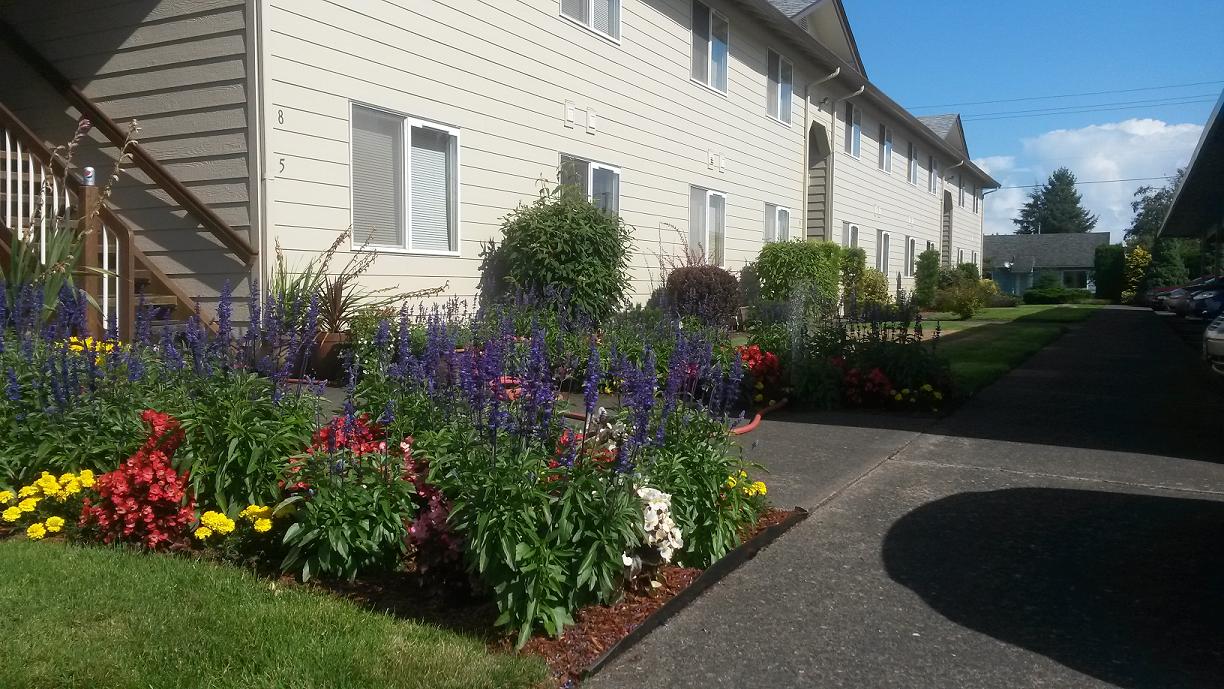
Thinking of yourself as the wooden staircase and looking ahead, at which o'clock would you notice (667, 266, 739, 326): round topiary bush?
The round topiary bush is roughly at 10 o'clock from the wooden staircase.

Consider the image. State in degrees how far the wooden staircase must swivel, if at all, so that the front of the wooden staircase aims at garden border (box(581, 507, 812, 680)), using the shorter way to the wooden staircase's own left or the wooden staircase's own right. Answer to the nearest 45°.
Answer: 0° — it already faces it

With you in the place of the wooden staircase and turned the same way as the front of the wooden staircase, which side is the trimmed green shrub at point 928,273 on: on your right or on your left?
on your left

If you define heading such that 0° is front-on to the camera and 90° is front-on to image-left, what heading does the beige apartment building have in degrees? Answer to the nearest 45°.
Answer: approximately 315°

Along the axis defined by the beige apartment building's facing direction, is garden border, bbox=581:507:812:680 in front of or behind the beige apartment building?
in front

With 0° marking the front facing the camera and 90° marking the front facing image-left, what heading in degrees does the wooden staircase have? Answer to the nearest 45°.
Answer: approximately 315°

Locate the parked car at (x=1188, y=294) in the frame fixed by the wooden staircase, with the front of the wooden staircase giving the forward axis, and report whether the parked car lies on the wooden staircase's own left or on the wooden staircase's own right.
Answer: on the wooden staircase's own left
